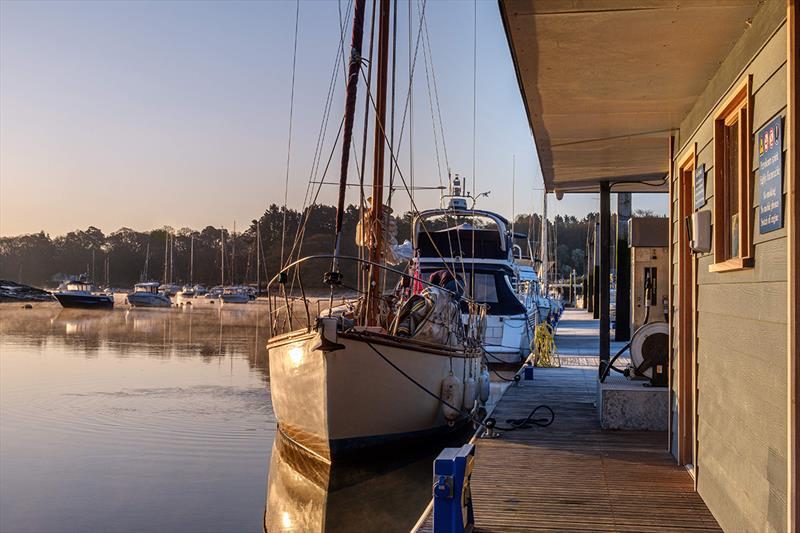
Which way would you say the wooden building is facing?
to the viewer's left

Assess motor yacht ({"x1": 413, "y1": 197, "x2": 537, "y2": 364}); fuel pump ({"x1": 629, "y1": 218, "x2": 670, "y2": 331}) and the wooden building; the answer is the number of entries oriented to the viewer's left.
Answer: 1

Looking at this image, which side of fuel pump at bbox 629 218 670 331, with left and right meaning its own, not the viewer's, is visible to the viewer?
front

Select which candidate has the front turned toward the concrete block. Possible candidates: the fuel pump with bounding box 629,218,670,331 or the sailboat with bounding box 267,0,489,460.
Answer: the fuel pump

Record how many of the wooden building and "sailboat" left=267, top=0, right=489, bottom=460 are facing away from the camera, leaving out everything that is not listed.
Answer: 0

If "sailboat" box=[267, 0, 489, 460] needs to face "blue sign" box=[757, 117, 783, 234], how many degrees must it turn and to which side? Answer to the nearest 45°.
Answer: approximately 45° to its left

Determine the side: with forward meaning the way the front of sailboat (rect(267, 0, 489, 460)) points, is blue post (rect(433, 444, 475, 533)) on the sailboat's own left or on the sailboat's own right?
on the sailboat's own left
